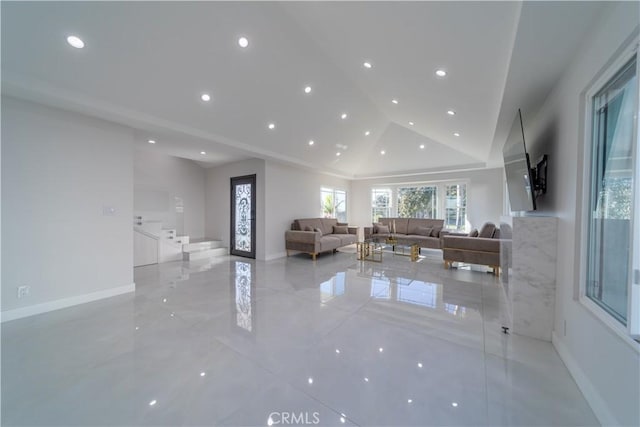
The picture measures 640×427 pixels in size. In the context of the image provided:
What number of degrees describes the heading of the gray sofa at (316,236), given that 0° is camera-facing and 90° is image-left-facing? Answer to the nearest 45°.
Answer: approximately 315°

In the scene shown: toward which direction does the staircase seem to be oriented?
to the viewer's right

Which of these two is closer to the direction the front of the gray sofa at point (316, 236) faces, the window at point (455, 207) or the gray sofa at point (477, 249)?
the gray sofa

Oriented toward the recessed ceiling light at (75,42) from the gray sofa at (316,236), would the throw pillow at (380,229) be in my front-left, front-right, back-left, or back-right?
back-left
